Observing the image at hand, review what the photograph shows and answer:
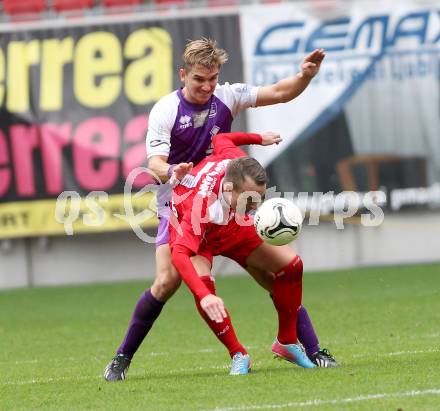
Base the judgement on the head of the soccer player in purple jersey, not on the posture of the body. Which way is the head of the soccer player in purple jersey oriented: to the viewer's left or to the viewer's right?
to the viewer's right

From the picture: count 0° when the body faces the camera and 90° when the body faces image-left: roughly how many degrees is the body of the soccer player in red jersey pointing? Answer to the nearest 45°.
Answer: approximately 315°

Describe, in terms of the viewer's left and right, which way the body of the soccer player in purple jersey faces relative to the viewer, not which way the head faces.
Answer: facing the viewer and to the right of the viewer

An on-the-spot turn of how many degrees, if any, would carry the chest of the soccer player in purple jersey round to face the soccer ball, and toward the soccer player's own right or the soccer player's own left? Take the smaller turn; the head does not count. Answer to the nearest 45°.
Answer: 0° — they already face it
